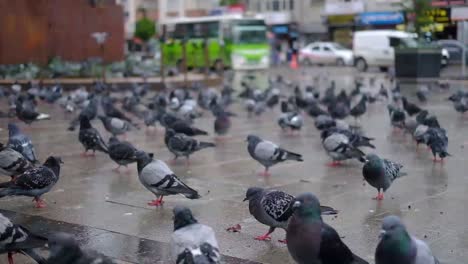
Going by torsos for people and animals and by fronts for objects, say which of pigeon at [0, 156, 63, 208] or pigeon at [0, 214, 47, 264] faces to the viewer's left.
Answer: pigeon at [0, 214, 47, 264]

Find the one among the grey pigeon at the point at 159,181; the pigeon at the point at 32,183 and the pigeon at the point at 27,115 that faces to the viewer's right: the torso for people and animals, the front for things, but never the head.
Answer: the pigeon at the point at 32,183

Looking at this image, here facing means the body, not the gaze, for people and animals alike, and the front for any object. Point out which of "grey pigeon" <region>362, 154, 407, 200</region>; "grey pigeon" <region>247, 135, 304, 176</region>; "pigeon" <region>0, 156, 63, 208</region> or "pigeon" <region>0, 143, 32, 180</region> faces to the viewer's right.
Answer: "pigeon" <region>0, 156, 63, 208</region>

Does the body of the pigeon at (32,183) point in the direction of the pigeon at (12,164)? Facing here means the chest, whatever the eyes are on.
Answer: no

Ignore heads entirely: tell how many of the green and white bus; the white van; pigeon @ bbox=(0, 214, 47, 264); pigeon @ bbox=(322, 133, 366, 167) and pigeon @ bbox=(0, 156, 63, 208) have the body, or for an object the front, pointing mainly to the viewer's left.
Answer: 2

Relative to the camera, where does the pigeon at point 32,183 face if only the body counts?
to the viewer's right

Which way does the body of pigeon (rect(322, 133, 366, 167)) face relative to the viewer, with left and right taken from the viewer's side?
facing to the left of the viewer

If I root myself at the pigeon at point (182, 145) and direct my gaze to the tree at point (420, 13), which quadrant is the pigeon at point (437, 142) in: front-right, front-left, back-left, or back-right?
front-right

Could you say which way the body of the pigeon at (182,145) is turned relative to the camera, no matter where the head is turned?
to the viewer's left

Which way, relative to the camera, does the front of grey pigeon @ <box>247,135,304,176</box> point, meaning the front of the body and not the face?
to the viewer's left

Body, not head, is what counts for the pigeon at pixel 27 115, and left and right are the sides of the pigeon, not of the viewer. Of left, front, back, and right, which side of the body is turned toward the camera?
left

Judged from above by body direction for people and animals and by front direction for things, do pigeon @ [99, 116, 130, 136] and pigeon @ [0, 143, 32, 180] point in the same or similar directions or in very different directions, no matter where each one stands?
same or similar directions

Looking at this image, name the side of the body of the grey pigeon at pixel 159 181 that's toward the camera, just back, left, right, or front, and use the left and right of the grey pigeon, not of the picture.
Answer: left

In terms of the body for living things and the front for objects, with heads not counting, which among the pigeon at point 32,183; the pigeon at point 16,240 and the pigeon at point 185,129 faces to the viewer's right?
the pigeon at point 32,183

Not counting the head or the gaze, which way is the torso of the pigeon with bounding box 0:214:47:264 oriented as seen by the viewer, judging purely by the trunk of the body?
to the viewer's left

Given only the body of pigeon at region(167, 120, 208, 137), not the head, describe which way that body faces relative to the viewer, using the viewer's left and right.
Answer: facing to the left of the viewer

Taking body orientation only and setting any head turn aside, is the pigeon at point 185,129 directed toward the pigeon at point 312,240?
no

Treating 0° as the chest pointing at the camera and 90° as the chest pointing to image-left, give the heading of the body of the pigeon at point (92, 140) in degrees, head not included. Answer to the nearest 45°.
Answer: approximately 45°

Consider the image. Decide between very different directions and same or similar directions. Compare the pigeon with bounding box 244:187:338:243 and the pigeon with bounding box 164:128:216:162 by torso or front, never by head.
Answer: same or similar directions
